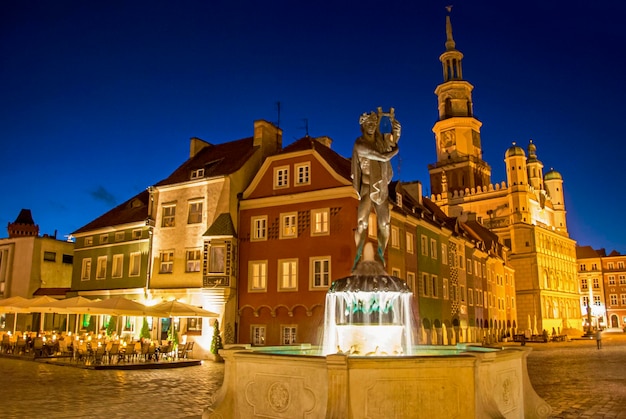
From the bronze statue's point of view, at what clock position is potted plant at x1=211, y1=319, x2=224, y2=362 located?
The potted plant is roughly at 5 o'clock from the bronze statue.

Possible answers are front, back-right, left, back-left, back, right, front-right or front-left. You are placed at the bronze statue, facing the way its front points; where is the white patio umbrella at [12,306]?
back-right

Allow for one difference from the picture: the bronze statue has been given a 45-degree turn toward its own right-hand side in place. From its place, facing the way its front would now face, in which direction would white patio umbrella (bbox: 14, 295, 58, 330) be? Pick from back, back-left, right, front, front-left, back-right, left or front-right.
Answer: right

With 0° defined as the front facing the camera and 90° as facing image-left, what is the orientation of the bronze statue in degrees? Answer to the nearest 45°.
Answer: approximately 0°

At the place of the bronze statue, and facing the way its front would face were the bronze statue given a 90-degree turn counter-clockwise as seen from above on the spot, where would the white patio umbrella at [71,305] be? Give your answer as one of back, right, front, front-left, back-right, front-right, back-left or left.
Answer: back-left

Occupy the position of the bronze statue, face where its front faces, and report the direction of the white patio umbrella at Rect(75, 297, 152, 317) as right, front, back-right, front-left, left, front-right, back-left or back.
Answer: back-right
